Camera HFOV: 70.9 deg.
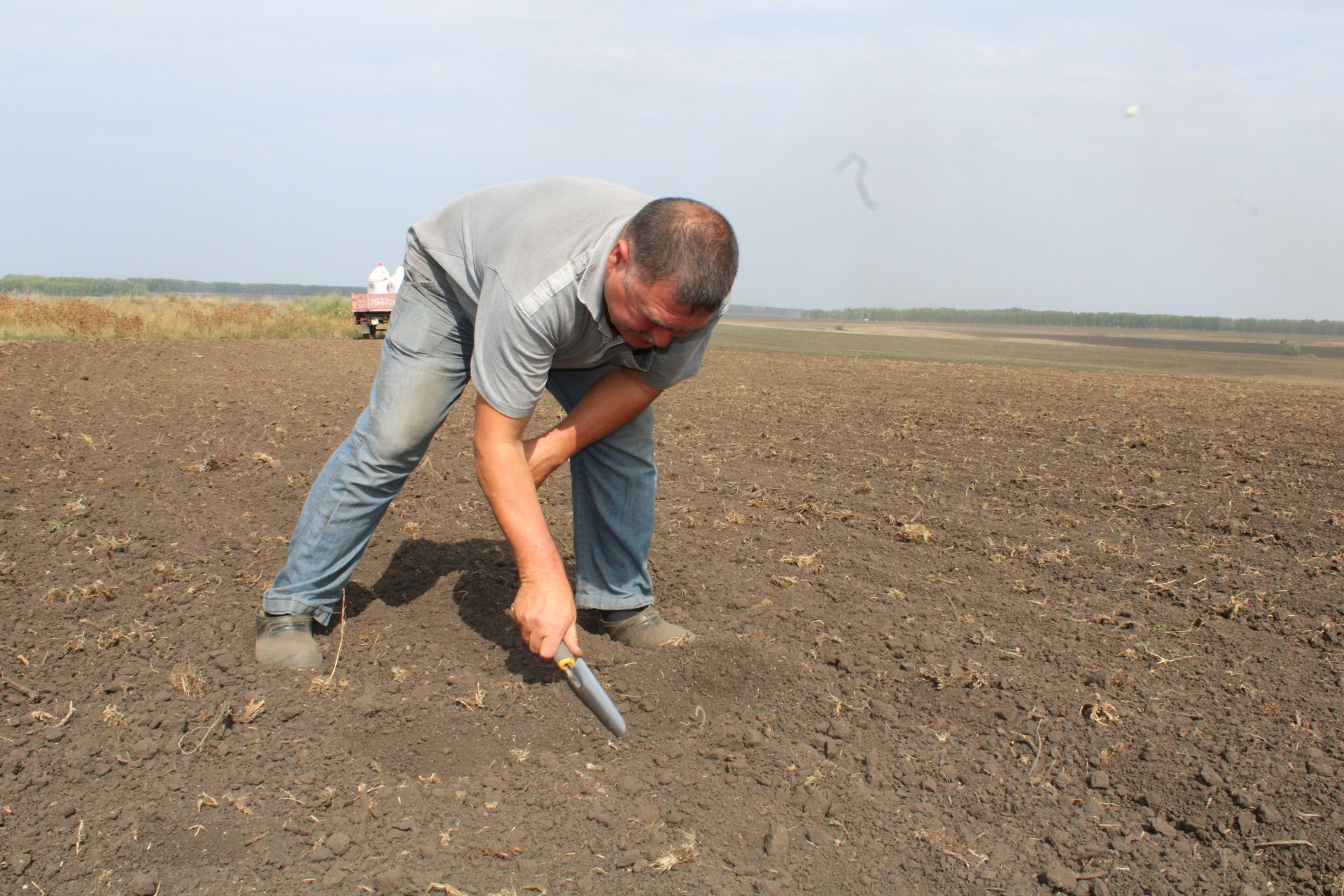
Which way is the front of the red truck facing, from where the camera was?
facing away from the viewer
